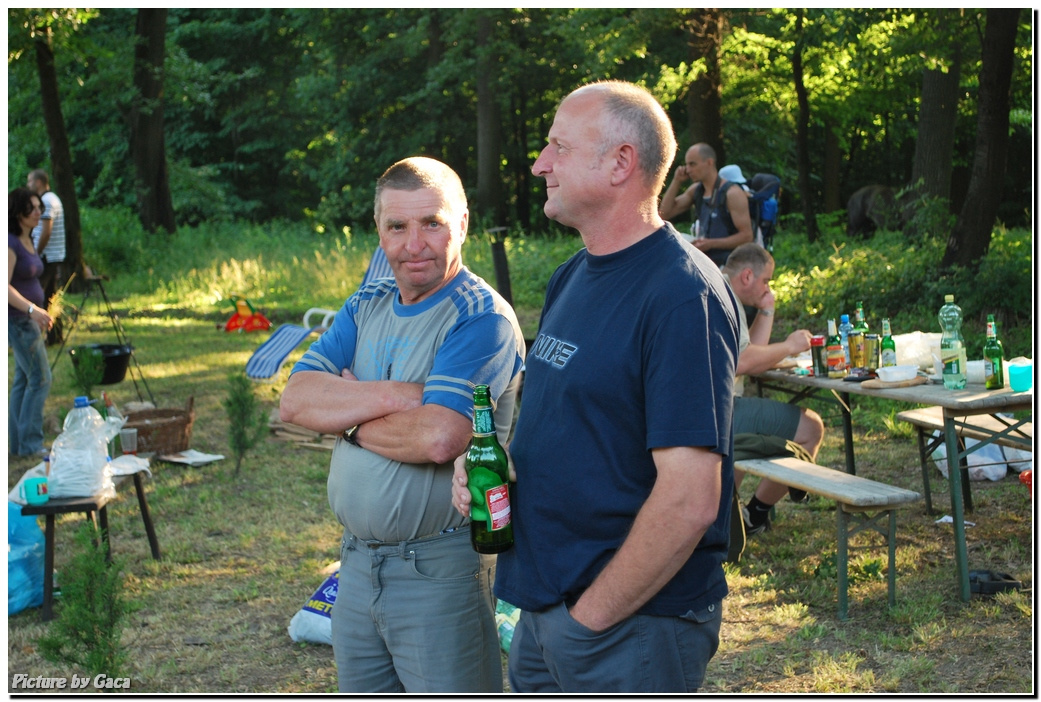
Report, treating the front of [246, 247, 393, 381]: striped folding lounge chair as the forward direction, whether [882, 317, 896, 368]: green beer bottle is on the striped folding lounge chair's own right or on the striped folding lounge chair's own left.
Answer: on the striped folding lounge chair's own left

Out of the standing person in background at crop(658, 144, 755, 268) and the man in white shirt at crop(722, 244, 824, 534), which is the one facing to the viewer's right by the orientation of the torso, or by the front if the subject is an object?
the man in white shirt

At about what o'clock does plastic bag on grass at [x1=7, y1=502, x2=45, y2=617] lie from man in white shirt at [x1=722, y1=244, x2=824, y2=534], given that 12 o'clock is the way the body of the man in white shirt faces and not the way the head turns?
The plastic bag on grass is roughly at 5 o'clock from the man in white shirt.

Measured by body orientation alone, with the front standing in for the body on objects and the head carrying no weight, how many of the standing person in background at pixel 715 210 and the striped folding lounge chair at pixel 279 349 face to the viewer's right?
0

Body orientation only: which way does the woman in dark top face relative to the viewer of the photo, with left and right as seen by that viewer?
facing to the right of the viewer

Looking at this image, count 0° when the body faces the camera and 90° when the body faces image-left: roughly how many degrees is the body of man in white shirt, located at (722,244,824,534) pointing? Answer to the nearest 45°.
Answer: approximately 270°

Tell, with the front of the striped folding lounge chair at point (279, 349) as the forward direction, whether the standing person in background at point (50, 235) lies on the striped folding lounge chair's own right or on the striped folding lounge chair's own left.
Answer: on the striped folding lounge chair's own right

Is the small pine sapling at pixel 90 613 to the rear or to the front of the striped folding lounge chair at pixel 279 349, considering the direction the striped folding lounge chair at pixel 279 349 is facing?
to the front

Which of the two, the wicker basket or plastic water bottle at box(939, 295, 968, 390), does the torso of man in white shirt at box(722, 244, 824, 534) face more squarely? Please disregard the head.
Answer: the plastic water bottle

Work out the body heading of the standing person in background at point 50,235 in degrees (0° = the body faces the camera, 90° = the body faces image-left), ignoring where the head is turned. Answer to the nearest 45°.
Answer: approximately 90°

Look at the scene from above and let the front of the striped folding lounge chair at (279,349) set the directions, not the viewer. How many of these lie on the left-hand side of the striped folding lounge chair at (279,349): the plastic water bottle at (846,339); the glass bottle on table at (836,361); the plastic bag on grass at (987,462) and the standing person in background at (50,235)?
3

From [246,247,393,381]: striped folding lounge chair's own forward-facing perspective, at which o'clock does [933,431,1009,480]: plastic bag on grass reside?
The plastic bag on grass is roughly at 9 o'clock from the striped folding lounge chair.
